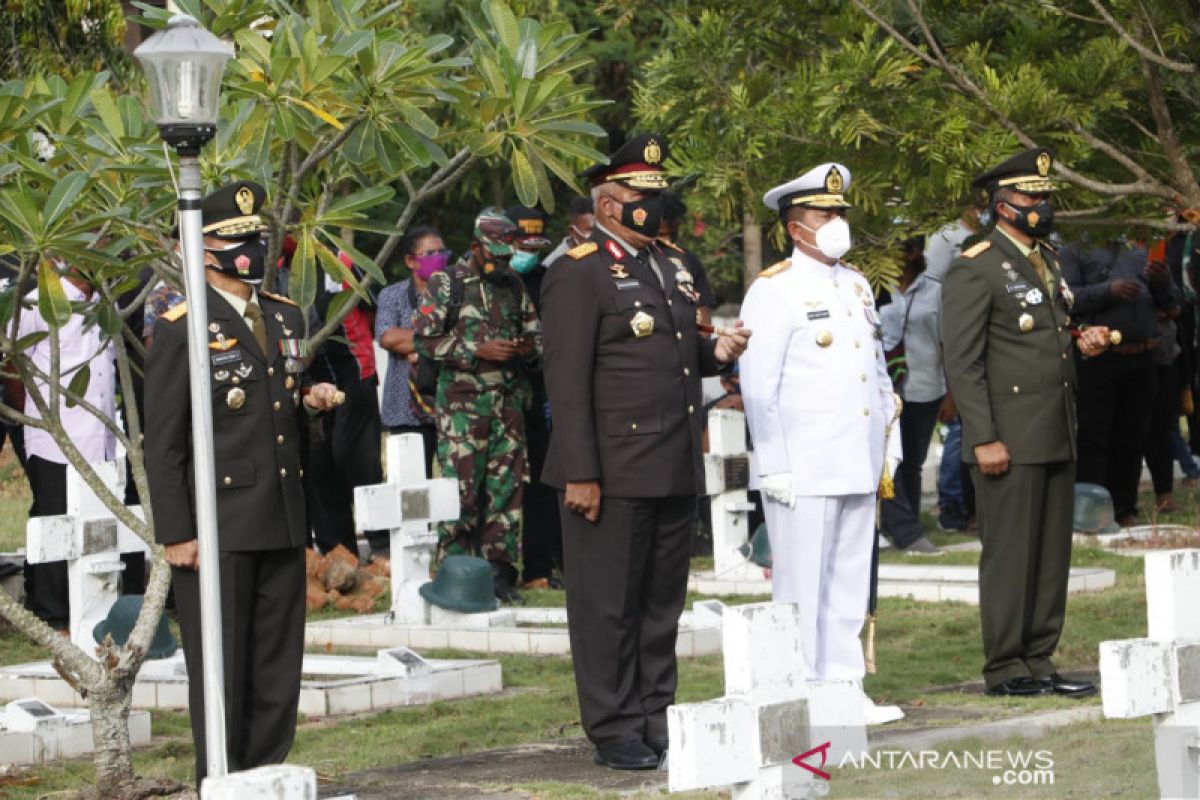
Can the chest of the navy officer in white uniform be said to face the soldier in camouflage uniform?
no

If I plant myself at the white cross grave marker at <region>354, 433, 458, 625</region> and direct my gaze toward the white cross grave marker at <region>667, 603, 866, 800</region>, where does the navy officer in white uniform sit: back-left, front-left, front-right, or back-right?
front-left

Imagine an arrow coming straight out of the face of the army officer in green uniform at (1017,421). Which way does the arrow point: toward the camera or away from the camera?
toward the camera

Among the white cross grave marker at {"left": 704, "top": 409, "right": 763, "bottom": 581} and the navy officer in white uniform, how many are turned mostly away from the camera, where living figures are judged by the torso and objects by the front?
0

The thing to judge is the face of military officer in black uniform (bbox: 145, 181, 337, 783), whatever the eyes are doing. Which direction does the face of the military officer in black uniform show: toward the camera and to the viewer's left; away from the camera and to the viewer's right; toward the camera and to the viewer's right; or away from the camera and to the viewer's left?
toward the camera and to the viewer's right

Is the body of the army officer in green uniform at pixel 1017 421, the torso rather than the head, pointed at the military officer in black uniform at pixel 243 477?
no

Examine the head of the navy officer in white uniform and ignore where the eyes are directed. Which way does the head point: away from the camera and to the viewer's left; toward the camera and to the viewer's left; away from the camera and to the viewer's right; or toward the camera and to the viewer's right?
toward the camera and to the viewer's right

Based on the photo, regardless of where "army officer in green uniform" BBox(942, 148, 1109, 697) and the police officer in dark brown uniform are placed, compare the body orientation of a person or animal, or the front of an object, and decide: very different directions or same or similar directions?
same or similar directions

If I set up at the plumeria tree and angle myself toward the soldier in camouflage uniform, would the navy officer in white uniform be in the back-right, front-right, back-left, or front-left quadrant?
front-right

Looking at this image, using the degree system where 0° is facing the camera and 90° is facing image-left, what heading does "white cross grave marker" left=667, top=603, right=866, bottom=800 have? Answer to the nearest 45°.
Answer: approximately 315°

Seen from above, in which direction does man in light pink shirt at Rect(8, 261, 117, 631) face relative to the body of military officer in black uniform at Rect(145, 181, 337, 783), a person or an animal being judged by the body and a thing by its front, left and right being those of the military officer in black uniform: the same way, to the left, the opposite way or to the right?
the same way

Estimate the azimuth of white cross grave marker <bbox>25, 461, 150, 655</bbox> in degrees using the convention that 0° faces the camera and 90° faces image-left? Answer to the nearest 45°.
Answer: approximately 315°

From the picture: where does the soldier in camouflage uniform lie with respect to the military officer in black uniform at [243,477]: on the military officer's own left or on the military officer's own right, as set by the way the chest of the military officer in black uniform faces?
on the military officer's own left

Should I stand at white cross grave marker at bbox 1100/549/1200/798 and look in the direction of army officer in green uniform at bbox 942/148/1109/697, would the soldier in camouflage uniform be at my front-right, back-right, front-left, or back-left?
front-left

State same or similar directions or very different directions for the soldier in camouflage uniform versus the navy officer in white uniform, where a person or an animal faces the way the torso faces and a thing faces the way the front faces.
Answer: same or similar directions
